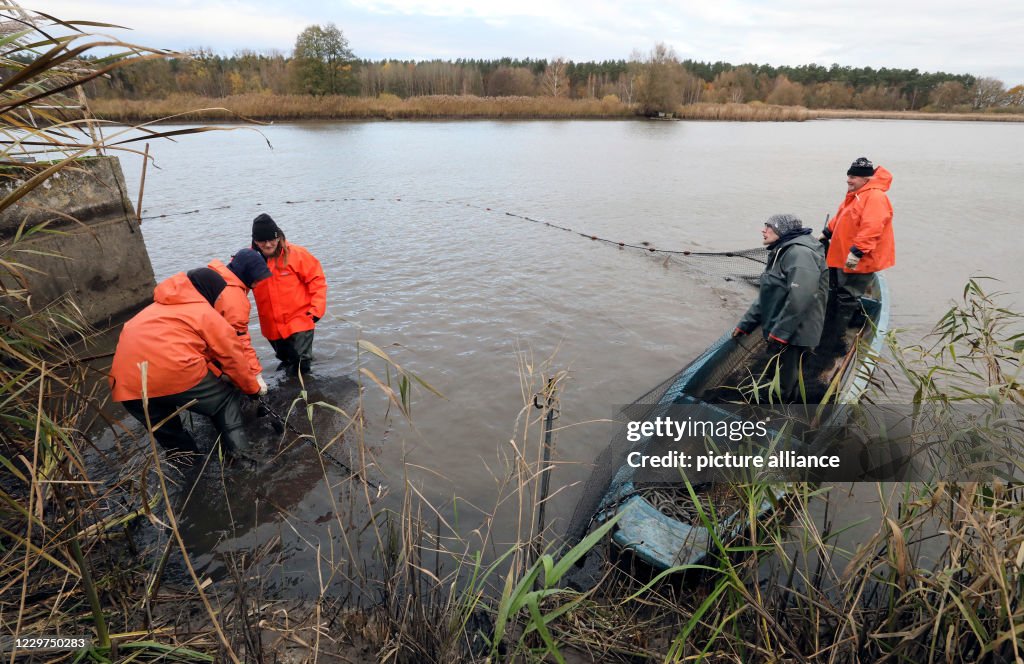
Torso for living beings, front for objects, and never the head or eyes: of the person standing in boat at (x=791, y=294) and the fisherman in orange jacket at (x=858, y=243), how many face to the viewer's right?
0

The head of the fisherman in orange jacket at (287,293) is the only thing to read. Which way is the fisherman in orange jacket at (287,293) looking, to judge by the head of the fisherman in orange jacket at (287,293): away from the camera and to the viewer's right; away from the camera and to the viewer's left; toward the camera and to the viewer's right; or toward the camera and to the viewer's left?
toward the camera and to the viewer's left

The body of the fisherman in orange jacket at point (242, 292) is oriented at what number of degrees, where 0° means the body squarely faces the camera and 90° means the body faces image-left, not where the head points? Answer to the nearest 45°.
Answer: approximately 270°

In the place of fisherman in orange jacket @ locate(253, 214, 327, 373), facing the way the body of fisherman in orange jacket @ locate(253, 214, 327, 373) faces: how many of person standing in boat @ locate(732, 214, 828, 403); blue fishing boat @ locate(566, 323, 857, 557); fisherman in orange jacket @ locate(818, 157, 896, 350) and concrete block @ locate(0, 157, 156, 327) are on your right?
1

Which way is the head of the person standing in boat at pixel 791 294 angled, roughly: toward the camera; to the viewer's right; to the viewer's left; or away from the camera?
to the viewer's left

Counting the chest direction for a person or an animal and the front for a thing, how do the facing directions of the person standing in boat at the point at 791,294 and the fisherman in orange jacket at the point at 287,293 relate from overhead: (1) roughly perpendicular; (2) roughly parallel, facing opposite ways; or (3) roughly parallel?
roughly perpendicular

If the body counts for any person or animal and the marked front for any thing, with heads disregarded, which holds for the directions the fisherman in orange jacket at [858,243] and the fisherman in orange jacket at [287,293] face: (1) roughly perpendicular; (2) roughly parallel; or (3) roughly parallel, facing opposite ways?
roughly perpendicular

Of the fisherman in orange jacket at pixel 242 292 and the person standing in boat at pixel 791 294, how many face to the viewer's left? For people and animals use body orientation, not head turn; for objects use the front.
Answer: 1

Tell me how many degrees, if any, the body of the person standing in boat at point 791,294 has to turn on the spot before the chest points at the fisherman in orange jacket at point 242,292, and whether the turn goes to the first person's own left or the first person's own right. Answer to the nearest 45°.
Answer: approximately 45° to the first person's own left

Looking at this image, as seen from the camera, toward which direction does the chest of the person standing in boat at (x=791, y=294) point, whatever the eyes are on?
to the viewer's left
